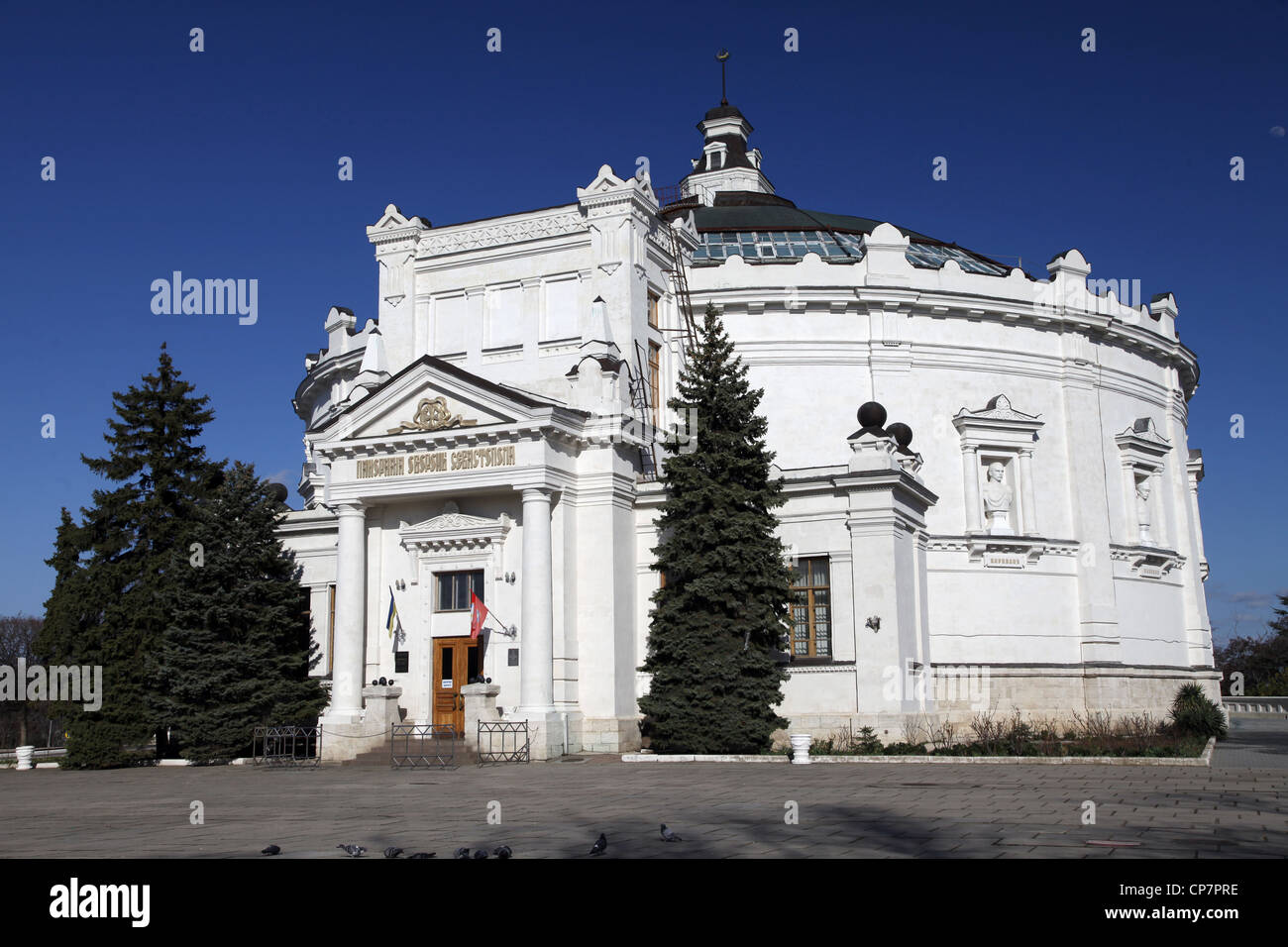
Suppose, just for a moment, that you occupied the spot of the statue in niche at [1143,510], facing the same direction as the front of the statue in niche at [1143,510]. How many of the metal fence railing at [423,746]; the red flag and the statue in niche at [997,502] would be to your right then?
3

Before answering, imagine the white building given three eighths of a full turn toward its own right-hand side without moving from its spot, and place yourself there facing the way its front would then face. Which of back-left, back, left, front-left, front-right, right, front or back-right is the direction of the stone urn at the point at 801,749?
back

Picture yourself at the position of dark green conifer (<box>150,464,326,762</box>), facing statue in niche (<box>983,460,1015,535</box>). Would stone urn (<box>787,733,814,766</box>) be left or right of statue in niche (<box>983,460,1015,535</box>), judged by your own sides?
right

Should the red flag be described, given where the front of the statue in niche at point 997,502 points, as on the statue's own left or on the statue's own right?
on the statue's own right

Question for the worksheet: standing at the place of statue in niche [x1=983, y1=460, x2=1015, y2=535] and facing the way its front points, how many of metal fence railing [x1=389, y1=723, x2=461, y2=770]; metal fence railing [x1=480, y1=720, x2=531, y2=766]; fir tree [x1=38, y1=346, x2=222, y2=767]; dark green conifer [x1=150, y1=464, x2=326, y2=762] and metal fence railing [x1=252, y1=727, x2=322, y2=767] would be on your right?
5

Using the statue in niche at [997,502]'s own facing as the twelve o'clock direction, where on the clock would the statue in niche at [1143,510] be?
the statue in niche at [1143,510] is roughly at 9 o'clock from the statue in niche at [997,502].

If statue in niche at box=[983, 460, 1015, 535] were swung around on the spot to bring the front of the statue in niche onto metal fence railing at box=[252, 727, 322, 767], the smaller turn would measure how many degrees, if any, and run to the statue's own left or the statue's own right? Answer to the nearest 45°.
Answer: approximately 90° to the statue's own right

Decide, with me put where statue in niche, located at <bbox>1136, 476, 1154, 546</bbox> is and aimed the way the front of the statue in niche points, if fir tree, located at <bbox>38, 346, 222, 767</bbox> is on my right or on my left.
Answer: on my right

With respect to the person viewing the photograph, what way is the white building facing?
facing the viewer and to the left of the viewer

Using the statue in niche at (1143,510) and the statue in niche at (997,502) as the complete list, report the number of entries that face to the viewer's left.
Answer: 0

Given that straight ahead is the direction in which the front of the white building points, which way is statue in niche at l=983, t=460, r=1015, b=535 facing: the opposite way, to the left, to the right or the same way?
to the left

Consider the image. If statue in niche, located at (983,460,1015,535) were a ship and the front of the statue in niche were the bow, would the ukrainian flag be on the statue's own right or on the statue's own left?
on the statue's own right

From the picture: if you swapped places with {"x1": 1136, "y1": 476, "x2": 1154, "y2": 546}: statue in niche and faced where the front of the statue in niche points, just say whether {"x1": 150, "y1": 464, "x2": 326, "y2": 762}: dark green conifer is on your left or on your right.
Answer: on your right

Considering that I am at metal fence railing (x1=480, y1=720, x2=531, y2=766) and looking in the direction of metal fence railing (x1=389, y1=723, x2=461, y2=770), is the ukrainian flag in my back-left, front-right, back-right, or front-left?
front-right

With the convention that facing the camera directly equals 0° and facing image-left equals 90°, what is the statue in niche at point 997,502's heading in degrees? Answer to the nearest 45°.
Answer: approximately 315°

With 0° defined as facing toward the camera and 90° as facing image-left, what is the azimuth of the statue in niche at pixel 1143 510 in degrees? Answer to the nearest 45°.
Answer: approximately 315°

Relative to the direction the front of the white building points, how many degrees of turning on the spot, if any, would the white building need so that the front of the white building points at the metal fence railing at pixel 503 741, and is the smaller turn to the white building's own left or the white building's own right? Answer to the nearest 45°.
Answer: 0° — it already faces it
